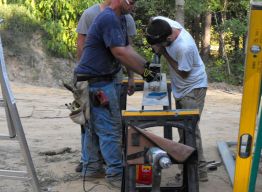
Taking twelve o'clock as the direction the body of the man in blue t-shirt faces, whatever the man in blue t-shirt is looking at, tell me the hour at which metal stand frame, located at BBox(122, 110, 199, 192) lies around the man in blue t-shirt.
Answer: The metal stand frame is roughly at 2 o'clock from the man in blue t-shirt.

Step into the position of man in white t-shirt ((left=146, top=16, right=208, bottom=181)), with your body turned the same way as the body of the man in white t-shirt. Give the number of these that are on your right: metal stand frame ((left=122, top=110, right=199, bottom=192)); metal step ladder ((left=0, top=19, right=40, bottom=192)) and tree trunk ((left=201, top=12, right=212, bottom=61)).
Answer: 1

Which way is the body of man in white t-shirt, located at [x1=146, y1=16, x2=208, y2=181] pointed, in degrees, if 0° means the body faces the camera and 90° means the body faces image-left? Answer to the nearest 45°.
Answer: approximately 90°

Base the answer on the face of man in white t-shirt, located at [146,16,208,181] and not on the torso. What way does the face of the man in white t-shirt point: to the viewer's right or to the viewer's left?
to the viewer's left

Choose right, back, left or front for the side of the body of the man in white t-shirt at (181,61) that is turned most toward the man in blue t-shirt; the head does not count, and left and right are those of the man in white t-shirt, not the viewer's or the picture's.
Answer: front

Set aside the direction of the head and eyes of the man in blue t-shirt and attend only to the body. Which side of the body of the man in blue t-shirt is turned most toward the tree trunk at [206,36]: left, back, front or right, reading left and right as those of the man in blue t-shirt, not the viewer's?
left

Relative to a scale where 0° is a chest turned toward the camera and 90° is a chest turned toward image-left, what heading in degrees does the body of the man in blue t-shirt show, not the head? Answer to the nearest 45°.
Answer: approximately 270°

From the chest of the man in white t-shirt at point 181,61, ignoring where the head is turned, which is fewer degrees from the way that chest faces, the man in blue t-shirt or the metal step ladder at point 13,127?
the man in blue t-shirt

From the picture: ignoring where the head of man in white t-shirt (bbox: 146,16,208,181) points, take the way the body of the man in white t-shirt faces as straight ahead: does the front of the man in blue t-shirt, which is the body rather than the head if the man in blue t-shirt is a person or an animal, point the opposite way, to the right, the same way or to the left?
the opposite way

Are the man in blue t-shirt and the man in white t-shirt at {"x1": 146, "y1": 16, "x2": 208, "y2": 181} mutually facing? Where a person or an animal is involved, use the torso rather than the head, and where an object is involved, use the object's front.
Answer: yes

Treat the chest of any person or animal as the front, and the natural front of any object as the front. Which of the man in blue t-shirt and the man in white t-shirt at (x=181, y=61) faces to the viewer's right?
the man in blue t-shirt

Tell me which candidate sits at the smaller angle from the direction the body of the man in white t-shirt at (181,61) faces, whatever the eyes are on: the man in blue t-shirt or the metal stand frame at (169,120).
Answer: the man in blue t-shirt

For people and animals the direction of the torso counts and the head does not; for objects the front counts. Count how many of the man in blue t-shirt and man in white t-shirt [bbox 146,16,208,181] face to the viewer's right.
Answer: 1

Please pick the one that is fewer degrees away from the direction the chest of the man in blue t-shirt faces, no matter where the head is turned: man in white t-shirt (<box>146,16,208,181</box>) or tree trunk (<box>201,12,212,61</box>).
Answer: the man in white t-shirt

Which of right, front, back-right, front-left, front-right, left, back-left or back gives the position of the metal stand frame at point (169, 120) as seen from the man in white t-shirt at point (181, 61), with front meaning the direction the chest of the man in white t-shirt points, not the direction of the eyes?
left
